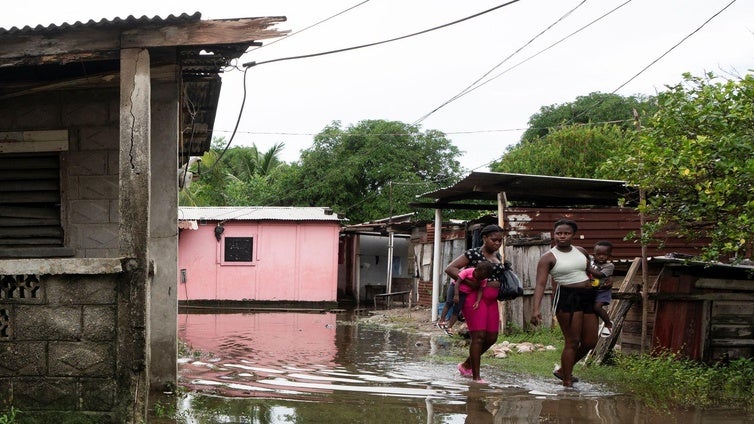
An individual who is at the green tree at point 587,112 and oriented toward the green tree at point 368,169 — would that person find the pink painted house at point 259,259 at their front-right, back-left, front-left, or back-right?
front-left

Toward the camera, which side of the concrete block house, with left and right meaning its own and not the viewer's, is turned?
front

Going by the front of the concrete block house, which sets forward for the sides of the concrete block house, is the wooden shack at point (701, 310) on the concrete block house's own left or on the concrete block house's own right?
on the concrete block house's own left

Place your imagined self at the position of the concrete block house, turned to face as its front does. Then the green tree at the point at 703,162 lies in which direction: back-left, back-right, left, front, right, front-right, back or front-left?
left

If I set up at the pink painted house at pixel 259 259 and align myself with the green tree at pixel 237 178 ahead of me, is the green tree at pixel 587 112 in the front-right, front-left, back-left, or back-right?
front-right

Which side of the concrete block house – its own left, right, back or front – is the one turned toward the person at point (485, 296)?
left

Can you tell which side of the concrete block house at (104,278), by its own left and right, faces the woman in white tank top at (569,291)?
left

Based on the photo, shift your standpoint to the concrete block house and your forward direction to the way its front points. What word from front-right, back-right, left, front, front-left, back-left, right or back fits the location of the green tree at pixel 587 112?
back-left
